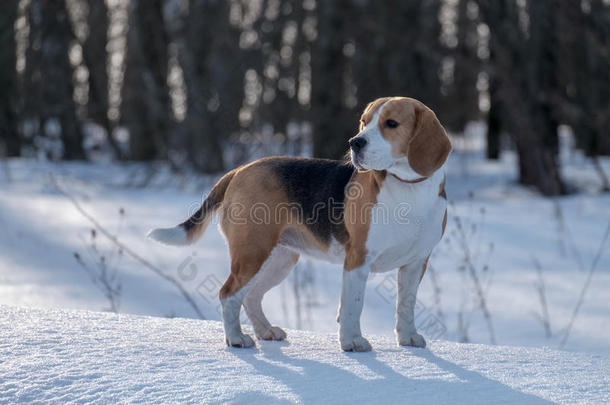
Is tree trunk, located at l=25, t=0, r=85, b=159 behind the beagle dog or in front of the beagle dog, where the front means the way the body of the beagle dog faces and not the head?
behind

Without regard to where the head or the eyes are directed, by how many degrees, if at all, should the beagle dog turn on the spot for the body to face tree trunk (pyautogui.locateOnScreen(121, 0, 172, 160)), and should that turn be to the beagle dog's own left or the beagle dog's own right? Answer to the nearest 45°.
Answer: approximately 135° to the beagle dog's own left

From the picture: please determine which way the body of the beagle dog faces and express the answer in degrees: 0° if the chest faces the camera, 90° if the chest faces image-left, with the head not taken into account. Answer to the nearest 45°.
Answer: approximately 315°

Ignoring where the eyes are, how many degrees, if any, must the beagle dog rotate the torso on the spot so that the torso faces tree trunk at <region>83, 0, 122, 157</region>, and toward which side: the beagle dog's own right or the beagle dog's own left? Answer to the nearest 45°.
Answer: approximately 135° to the beagle dog's own left

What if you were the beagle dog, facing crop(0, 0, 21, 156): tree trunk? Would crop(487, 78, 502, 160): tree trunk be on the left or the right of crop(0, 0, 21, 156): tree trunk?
right

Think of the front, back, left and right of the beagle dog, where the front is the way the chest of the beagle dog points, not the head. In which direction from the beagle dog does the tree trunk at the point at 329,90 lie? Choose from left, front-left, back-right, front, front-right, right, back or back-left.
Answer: back-left
